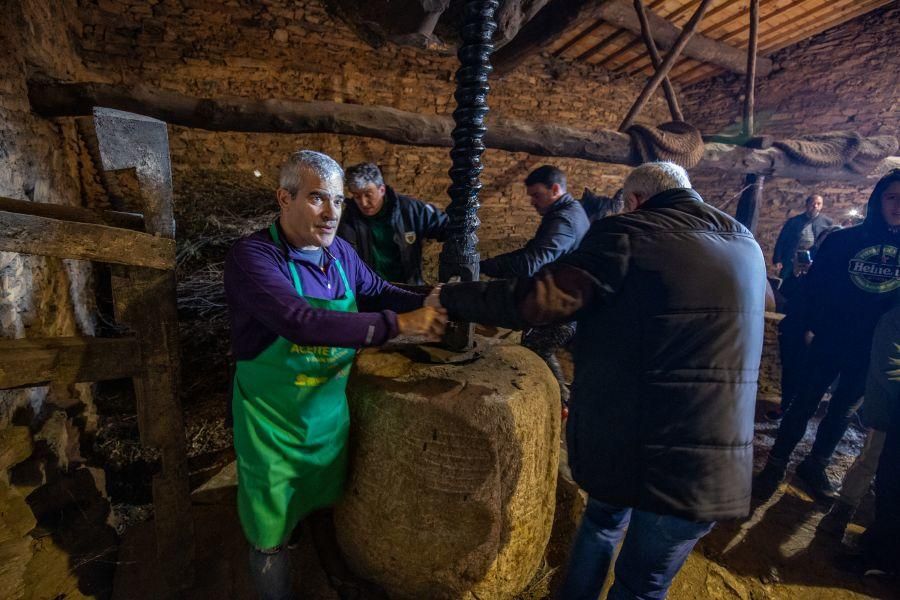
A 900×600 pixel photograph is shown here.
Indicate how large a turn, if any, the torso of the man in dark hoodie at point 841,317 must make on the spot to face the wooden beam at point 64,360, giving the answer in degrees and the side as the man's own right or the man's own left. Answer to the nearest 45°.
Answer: approximately 45° to the man's own right

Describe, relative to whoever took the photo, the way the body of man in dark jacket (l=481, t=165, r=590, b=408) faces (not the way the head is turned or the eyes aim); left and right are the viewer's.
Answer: facing to the left of the viewer

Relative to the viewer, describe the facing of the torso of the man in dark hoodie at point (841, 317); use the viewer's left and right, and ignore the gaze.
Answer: facing the viewer

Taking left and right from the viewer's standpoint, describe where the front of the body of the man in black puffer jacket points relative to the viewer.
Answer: facing away from the viewer and to the left of the viewer

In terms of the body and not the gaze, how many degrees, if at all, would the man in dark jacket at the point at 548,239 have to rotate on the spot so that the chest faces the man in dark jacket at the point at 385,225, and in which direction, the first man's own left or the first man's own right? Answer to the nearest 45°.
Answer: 0° — they already face them

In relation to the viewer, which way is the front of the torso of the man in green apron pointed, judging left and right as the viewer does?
facing the viewer and to the right of the viewer

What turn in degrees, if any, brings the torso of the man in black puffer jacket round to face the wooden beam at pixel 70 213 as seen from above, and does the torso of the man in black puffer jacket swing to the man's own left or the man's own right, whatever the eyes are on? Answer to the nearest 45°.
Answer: approximately 45° to the man's own left

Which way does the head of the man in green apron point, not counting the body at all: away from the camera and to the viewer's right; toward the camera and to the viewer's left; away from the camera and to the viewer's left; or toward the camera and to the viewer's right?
toward the camera and to the viewer's right

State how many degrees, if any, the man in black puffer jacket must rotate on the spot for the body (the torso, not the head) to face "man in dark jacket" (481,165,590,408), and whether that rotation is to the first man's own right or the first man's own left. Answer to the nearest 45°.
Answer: approximately 45° to the first man's own right

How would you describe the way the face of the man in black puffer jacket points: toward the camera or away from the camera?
away from the camera

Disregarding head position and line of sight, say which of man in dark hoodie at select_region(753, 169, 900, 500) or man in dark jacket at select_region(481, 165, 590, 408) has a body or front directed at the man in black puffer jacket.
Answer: man in dark hoodie at select_region(753, 169, 900, 500)

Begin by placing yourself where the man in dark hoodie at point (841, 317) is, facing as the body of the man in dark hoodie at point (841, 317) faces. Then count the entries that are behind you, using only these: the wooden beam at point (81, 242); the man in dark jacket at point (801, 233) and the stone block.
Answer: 1
